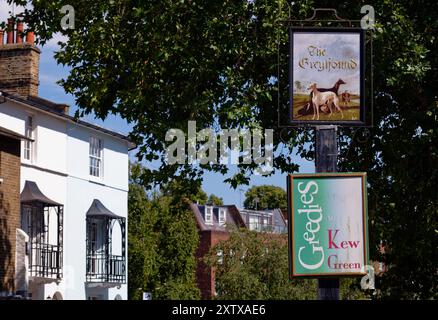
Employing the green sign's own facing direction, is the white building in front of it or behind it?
behind

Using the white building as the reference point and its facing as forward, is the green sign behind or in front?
in front

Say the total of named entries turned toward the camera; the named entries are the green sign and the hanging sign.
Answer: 2

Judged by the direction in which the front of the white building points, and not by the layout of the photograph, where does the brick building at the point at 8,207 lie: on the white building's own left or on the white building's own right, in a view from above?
on the white building's own right

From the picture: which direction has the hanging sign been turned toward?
toward the camera

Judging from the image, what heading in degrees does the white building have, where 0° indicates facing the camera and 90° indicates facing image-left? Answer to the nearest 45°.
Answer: approximately 315°

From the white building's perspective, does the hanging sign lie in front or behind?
in front

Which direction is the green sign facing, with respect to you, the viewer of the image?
facing the viewer
